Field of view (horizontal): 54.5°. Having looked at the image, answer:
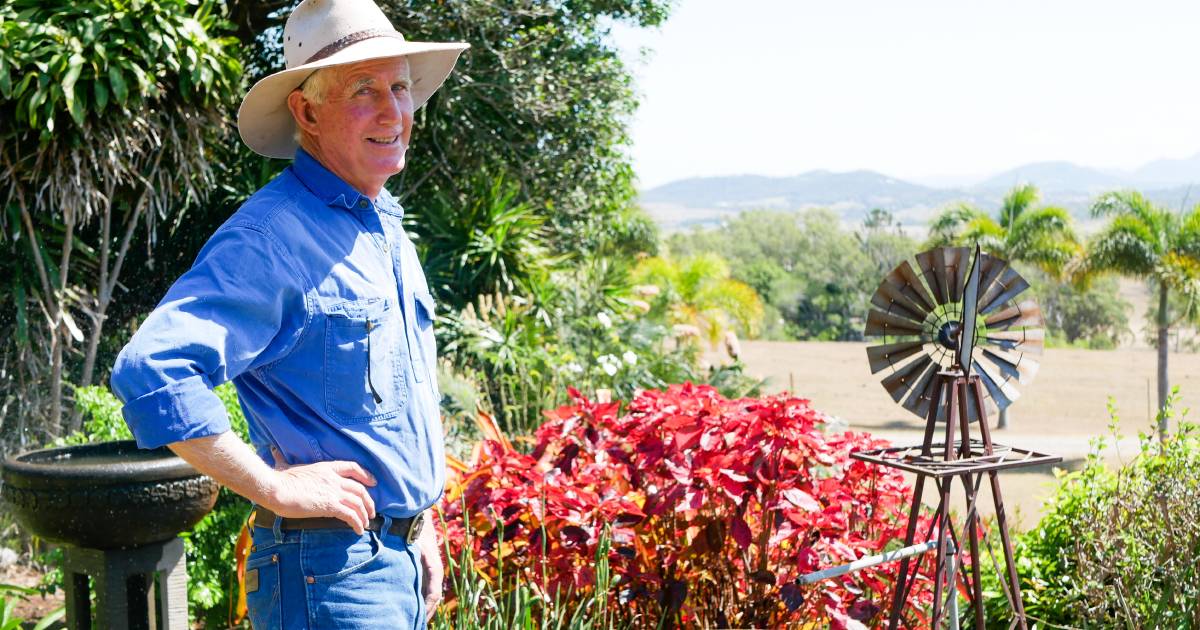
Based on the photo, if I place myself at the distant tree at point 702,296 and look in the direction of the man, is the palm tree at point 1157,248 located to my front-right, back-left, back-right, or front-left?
back-left

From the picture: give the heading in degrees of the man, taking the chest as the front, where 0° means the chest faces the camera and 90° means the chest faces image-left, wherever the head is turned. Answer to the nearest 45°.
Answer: approximately 315°

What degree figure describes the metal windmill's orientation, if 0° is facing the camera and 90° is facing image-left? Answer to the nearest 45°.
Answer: approximately 180°

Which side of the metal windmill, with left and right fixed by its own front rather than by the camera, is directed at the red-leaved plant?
left

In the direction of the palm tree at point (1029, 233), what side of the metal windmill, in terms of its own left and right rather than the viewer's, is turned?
front

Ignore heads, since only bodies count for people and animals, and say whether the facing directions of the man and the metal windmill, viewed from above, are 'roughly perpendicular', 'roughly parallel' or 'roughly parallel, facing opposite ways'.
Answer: roughly perpendicular

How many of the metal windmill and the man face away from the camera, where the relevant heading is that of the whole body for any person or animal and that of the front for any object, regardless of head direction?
1

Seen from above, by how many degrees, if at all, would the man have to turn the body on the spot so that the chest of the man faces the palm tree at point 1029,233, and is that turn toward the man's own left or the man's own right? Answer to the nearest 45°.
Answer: approximately 90° to the man's own left

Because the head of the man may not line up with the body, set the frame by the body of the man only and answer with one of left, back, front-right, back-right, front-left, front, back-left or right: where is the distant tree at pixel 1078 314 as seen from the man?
left
